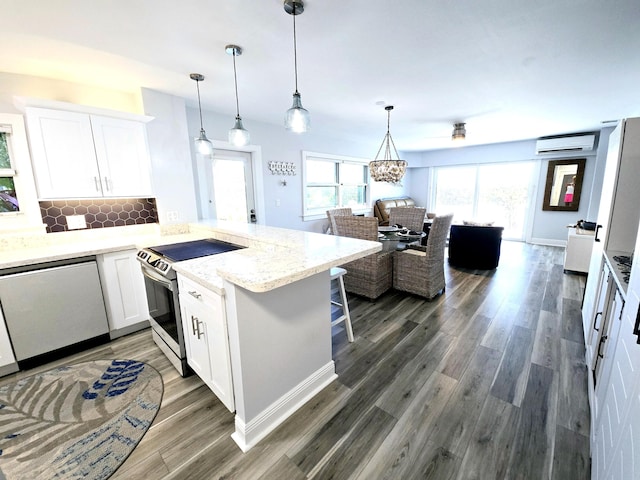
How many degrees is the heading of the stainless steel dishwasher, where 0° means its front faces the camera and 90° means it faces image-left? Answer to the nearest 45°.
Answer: approximately 0°

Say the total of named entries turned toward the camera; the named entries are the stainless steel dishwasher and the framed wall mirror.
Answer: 2

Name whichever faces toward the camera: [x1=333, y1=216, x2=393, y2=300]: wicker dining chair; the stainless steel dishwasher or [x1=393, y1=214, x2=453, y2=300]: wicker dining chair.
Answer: the stainless steel dishwasher

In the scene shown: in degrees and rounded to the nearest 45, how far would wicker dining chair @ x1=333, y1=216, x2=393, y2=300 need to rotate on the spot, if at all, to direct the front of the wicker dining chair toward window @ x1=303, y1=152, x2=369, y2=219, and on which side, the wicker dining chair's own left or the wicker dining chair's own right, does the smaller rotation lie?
approximately 45° to the wicker dining chair's own left

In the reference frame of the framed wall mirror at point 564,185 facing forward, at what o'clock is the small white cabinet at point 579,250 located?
The small white cabinet is roughly at 12 o'clock from the framed wall mirror.

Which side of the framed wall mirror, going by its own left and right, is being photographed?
front

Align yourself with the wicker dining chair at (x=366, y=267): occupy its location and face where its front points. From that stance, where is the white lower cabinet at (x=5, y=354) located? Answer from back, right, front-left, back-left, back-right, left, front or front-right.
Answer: back

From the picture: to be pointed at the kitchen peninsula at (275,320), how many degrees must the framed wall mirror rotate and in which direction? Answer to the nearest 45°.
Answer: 0° — it already faces it

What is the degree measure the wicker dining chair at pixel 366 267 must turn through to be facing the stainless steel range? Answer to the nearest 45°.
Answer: approximately 180°

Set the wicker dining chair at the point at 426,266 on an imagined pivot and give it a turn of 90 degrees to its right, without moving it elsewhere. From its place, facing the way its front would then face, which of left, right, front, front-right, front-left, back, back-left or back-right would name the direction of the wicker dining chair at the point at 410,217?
front-left

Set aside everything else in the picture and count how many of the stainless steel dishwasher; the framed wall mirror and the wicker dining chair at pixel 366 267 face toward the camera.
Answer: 2

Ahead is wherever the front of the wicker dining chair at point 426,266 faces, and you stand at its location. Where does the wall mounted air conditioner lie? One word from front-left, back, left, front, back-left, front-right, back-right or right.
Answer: right

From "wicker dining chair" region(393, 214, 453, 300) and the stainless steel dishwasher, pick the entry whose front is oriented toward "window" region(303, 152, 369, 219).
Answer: the wicker dining chair

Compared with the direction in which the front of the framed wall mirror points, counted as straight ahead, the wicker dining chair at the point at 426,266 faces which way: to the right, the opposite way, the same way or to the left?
to the right

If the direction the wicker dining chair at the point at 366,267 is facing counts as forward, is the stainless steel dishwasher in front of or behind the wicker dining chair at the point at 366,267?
behind

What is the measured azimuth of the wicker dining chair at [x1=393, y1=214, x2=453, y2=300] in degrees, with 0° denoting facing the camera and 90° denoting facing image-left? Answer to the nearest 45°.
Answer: approximately 135°

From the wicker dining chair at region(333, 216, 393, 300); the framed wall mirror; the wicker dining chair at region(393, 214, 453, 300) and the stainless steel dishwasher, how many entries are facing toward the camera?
2

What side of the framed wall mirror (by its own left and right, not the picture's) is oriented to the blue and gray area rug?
front

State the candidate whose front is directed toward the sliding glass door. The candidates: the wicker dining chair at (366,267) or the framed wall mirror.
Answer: the wicker dining chair

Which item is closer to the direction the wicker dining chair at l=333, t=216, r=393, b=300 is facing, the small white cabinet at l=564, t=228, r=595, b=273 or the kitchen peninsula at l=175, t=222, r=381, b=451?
the small white cabinet

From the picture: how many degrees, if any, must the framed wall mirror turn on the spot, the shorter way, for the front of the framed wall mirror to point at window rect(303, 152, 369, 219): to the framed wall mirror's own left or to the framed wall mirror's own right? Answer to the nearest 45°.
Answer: approximately 45° to the framed wall mirror's own right
